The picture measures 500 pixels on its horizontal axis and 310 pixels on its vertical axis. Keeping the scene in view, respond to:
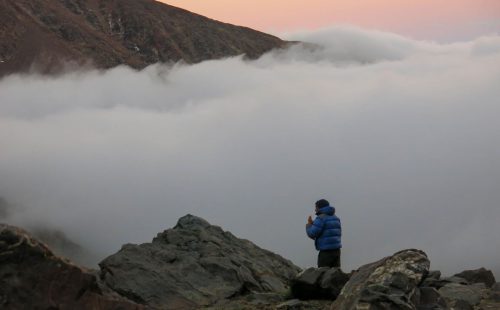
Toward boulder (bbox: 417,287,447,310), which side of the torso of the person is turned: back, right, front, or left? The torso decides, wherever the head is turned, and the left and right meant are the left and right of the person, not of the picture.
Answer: back

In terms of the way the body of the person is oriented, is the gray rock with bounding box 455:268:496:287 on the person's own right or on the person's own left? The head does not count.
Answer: on the person's own right

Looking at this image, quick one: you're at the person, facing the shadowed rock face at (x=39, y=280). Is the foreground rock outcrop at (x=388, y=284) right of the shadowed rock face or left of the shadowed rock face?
left

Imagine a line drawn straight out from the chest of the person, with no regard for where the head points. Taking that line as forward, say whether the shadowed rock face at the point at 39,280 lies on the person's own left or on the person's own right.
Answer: on the person's own left

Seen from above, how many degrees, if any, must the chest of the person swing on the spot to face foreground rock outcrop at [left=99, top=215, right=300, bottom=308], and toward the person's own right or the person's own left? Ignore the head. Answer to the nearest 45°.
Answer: approximately 45° to the person's own left

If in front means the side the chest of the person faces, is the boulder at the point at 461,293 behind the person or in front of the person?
behind

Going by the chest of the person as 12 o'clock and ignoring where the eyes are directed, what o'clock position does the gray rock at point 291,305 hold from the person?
The gray rock is roughly at 8 o'clock from the person.

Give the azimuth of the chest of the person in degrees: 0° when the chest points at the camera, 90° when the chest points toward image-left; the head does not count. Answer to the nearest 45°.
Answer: approximately 135°

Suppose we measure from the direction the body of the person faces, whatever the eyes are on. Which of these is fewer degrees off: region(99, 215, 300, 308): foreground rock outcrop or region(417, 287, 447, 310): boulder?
the foreground rock outcrop
